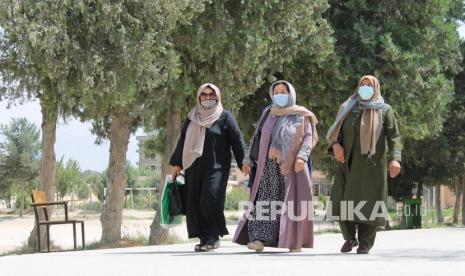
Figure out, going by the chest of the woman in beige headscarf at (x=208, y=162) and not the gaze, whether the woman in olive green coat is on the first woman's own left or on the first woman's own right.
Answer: on the first woman's own left

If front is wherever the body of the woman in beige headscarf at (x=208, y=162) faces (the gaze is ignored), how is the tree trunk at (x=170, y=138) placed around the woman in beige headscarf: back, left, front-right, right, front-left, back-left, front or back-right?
back

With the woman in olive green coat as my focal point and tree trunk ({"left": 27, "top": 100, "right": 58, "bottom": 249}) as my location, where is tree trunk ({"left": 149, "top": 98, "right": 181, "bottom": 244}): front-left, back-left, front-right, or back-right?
front-left

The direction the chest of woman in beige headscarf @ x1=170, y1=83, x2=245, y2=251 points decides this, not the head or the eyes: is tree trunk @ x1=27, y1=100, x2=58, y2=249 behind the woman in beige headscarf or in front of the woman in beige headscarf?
behind

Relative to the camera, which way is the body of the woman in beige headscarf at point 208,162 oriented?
toward the camera

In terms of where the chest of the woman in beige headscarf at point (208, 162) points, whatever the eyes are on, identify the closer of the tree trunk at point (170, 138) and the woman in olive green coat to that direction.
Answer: the woman in olive green coat
